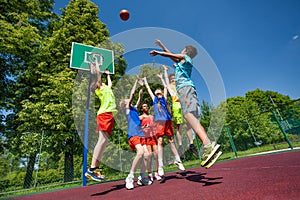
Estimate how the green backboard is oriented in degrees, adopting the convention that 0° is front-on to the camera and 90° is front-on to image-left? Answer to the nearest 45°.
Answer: approximately 315°

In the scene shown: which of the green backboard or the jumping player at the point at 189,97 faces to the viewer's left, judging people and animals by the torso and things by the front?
the jumping player

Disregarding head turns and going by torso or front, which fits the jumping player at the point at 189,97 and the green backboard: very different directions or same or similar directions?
very different directions

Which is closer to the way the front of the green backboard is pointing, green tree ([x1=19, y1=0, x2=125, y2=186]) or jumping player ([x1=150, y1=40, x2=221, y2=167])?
the jumping player

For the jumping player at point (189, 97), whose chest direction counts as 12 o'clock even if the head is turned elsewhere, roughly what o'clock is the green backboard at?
The green backboard is roughly at 1 o'clock from the jumping player.

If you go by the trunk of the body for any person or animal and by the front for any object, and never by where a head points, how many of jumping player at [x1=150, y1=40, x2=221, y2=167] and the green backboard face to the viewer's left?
1

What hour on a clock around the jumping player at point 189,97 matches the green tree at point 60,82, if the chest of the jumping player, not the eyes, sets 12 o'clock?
The green tree is roughly at 1 o'clock from the jumping player.

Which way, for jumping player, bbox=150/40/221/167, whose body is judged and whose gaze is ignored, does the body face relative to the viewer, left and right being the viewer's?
facing to the left of the viewer
